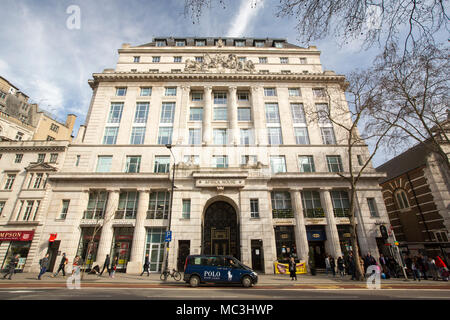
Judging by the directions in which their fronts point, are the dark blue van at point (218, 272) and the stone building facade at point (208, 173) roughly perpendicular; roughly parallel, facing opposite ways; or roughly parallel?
roughly perpendicular

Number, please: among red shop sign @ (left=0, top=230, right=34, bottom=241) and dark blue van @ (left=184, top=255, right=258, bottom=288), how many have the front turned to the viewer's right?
1

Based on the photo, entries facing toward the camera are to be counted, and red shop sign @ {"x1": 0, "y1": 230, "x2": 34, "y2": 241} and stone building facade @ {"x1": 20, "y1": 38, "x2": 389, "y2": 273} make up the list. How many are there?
2

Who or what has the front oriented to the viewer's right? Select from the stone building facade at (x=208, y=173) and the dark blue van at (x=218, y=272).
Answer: the dark blue van

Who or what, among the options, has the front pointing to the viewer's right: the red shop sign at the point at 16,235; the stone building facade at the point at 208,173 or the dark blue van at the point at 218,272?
the dark blue van

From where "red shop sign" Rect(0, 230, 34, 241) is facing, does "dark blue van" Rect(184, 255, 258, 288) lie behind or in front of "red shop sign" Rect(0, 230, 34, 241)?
in front

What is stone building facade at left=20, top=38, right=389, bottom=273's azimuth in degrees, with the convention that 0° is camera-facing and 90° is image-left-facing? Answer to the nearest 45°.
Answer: approximately 0°

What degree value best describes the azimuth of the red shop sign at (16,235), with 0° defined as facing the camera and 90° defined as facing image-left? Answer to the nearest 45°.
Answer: approximately 0°

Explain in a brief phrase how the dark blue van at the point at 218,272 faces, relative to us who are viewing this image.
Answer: facing to the right of the viewer

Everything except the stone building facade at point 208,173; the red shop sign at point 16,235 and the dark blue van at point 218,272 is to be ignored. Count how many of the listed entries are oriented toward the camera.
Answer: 2

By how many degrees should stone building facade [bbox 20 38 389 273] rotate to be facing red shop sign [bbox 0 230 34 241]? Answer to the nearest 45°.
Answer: approximately 90° to its right
